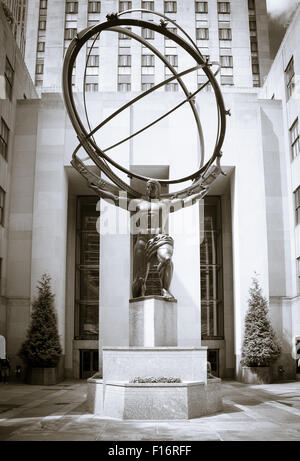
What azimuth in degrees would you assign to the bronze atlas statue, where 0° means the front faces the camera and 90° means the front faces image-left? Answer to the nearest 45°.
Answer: approximately 0°

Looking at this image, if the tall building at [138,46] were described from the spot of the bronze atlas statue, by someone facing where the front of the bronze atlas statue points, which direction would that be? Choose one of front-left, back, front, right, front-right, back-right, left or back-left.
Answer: back

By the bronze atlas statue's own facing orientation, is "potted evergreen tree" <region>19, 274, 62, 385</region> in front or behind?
behind

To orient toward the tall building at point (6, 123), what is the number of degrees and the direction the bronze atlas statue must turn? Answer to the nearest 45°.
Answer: approximately 135° to its right
